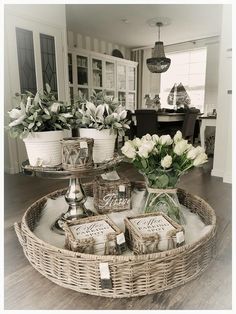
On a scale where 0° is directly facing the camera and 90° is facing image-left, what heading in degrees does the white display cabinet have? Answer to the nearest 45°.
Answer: approximately 315°

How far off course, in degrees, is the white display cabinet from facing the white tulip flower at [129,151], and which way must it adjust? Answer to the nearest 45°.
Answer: approximately 45° to its right
